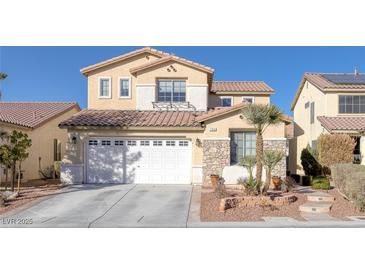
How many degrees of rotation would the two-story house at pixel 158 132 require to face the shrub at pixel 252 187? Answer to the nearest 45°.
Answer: approximately 45° to its left

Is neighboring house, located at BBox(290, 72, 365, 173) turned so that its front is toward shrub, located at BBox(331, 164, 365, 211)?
yes

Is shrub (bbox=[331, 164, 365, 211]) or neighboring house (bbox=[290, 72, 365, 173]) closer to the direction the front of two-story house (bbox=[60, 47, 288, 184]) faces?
the shrub

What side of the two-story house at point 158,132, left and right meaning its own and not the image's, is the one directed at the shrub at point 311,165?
left

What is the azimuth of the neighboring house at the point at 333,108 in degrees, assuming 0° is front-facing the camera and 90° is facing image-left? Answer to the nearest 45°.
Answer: approximately 0°

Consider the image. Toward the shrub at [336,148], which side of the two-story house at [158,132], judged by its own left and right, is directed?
left

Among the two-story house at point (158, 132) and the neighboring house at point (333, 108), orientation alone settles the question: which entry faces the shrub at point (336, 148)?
the neighboring house

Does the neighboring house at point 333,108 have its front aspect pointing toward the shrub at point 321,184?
yes

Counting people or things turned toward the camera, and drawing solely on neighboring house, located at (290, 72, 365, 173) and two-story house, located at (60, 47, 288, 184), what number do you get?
2
